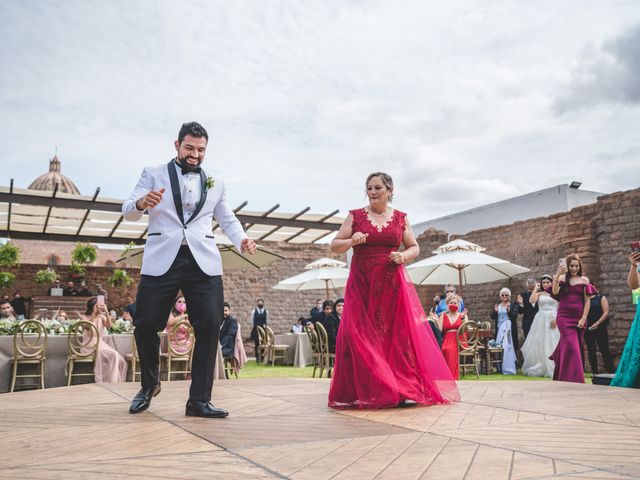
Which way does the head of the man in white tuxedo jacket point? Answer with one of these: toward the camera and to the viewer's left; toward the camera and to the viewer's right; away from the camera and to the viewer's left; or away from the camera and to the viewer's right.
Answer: toward the camera and to the viewer's right

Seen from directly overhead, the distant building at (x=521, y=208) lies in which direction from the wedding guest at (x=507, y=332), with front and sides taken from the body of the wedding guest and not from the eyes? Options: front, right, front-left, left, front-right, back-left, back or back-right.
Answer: back

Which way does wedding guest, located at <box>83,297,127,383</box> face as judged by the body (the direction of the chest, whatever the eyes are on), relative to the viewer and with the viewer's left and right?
facing the viewer and to the right of the viewer

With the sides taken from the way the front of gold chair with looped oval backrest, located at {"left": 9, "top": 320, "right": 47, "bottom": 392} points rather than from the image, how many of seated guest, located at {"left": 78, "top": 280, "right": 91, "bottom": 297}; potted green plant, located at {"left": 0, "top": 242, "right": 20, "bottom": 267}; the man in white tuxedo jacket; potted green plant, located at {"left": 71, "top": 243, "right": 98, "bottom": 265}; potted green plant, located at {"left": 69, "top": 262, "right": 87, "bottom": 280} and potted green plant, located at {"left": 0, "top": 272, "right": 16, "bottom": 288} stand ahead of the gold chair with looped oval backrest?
5

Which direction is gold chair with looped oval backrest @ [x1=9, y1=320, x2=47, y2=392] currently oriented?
away from the camera

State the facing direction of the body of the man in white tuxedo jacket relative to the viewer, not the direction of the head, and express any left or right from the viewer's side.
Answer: facing the viewer

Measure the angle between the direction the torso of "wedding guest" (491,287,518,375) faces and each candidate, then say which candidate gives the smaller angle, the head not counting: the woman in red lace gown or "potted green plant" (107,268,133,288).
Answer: the woman in red lace gown

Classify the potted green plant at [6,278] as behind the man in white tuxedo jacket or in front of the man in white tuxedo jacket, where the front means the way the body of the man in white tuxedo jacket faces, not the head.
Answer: behind

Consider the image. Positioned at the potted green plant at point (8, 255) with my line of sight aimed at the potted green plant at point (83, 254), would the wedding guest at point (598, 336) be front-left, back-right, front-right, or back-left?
front-right

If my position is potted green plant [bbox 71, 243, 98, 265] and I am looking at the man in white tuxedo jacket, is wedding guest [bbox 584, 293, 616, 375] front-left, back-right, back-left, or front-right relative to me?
front-left

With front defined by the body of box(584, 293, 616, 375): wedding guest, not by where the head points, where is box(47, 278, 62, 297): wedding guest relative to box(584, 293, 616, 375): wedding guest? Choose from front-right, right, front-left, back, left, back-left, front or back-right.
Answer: front-right

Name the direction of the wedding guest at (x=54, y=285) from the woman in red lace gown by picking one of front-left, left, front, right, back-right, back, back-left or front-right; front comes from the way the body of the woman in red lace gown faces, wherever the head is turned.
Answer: back-right

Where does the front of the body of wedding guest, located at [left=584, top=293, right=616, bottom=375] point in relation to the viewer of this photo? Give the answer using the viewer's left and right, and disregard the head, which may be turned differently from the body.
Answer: facing the viewer and to the left of the viewer

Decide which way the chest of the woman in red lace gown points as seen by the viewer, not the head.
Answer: toward the camera

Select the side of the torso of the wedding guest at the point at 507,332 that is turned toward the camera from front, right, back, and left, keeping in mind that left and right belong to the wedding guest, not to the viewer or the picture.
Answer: front

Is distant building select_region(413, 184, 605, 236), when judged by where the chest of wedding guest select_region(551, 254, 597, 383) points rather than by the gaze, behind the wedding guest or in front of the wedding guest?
behind
